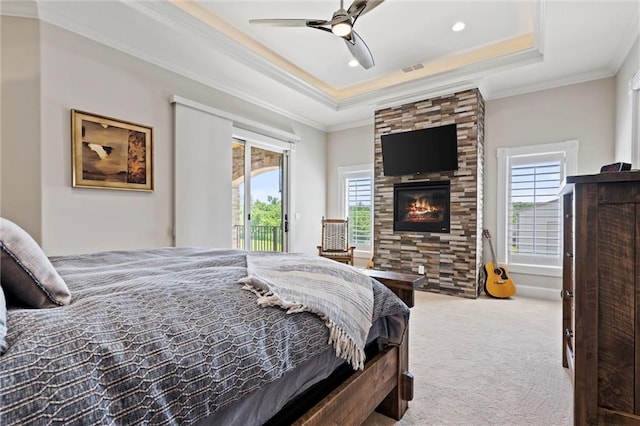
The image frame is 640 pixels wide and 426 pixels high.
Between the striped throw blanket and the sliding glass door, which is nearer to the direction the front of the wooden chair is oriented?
the striped throw blanket

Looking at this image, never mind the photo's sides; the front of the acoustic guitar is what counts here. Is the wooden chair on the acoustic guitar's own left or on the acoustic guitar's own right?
on the acoustic guitar's own right

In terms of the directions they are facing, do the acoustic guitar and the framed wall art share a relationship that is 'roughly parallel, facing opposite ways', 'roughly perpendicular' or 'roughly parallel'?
roughly perpendicular

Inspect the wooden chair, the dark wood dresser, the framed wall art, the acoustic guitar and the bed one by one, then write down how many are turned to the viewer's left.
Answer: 1

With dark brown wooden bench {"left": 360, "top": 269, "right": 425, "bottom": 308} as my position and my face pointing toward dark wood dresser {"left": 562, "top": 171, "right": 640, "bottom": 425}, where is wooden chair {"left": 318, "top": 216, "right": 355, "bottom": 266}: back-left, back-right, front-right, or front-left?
back-left

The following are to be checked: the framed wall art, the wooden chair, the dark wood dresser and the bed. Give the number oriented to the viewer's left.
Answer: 1

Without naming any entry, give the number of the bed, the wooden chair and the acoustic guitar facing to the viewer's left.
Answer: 0

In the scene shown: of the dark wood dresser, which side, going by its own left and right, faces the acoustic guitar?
right

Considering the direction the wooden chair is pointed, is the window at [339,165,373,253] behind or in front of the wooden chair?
behind

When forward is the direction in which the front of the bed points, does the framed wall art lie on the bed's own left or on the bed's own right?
on the bed's own left

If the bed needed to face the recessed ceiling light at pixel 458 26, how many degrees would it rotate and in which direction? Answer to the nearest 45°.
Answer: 0° — it already faces it

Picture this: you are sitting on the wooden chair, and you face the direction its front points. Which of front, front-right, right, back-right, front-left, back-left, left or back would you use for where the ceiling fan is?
front

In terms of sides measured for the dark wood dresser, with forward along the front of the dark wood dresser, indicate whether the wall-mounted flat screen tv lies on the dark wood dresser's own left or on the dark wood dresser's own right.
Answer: on the dark wood dresser's own right

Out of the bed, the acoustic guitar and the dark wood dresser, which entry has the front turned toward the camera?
the acoustic guitar

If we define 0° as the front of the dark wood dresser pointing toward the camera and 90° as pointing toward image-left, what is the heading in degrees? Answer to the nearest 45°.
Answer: approximately 90°

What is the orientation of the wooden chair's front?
toward the camera

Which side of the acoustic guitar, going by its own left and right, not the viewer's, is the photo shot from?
front
